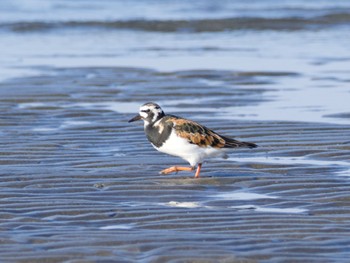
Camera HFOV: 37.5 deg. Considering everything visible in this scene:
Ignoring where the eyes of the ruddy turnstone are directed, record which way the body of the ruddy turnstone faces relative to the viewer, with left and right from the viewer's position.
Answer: facing to the left of the viewer
